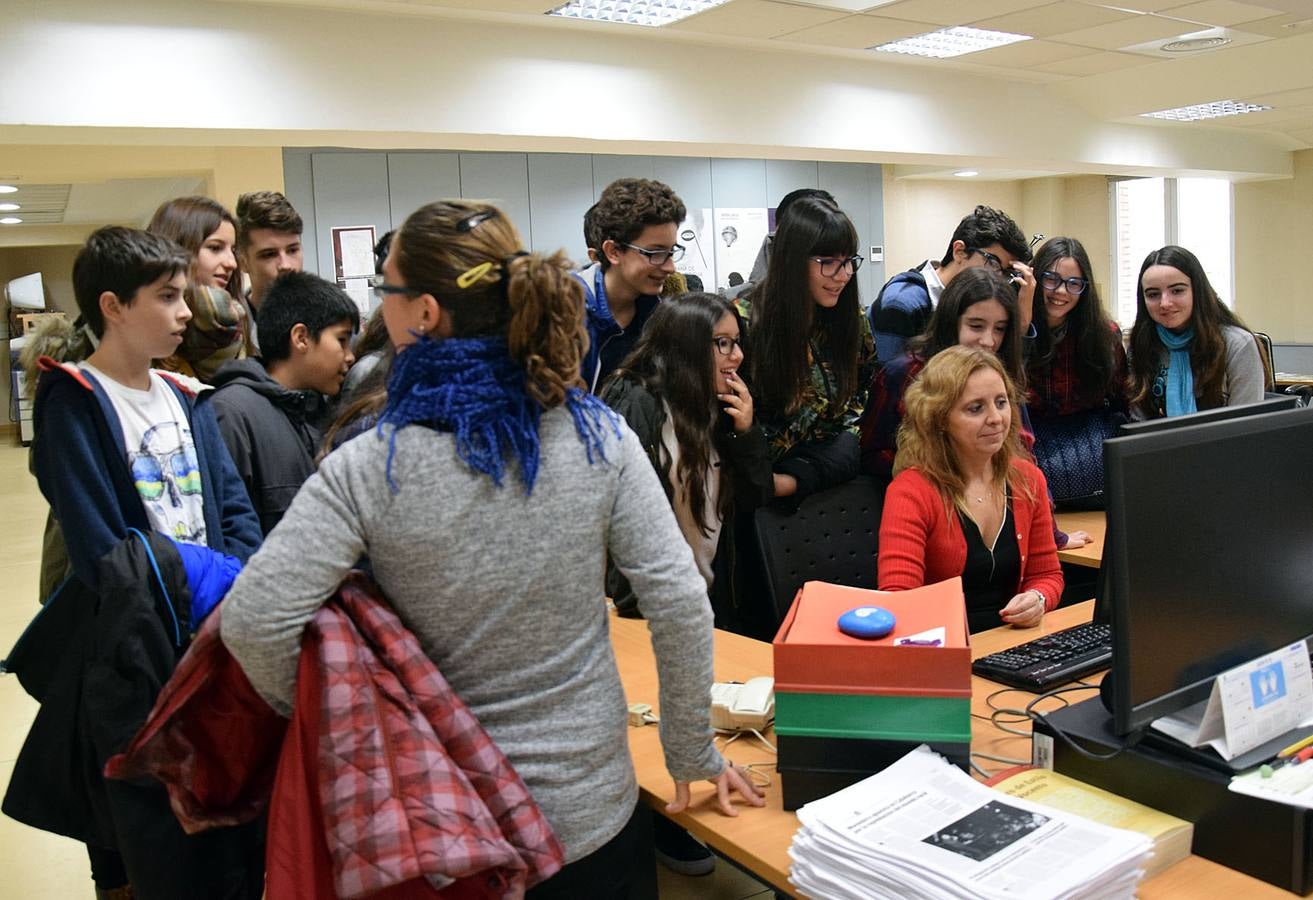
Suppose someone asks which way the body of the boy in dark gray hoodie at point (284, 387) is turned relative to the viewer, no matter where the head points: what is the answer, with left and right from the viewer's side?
facing to the right of the viewer

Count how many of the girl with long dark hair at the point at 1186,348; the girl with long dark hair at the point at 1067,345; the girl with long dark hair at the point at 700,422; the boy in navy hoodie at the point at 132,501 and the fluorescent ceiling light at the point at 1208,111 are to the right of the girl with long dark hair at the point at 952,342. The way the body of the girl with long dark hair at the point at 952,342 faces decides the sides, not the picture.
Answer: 2

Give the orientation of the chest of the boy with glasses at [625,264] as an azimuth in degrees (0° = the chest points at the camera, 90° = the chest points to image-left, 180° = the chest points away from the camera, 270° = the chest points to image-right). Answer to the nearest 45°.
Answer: approximately 315°

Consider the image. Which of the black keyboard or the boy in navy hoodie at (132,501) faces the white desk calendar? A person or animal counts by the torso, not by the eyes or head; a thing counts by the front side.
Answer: the boy in navy hoodie

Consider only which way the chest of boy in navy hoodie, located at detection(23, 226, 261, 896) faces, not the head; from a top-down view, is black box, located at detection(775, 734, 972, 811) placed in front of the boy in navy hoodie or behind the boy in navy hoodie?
in front

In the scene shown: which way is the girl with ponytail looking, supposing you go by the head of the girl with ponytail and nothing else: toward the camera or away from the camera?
away from the camera

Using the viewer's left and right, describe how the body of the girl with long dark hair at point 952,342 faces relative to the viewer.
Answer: facing the viewer and to the right of the viewer

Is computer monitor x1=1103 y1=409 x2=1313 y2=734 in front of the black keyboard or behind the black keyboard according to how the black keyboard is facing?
behind

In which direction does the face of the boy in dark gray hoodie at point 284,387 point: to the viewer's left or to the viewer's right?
to the viewer's right

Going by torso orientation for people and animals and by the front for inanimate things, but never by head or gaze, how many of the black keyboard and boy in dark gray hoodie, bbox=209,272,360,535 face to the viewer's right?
1

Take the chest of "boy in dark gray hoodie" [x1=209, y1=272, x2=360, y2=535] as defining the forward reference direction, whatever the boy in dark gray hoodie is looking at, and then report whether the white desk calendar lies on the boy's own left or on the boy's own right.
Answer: on the boy's own right

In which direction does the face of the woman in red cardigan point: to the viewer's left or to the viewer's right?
to the viewer's right

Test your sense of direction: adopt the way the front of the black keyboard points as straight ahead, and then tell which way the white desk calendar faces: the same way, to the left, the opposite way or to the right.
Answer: the opposite way

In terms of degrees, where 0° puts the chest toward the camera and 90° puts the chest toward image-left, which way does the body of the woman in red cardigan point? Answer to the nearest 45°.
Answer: approximately 315°

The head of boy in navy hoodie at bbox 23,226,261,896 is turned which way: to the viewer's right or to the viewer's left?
to the viewer's right

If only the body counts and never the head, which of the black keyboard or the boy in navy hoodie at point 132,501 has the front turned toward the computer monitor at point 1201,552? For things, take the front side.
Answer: the boy in navy hoodie
